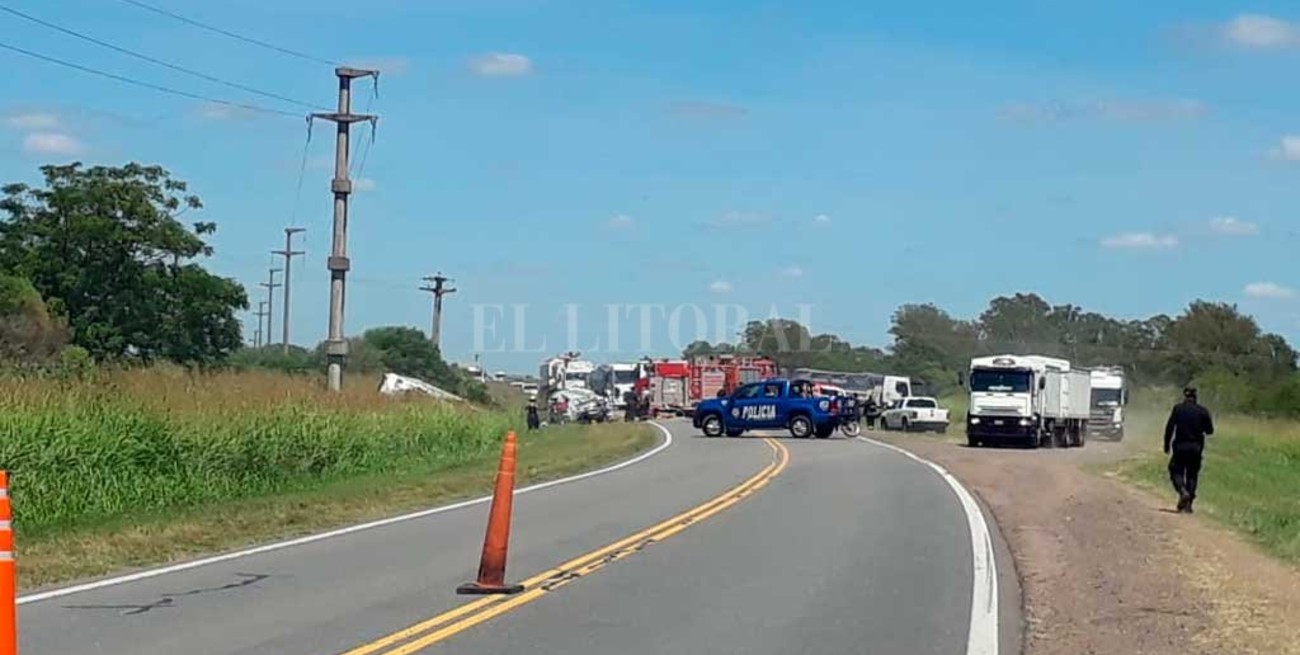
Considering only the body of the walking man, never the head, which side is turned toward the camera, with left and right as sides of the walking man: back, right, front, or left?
back

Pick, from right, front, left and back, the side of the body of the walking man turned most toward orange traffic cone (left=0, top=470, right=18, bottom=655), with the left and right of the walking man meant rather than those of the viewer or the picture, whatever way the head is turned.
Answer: back

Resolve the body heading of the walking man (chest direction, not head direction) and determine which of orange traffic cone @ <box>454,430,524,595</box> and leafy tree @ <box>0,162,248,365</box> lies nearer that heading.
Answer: the leafy tree

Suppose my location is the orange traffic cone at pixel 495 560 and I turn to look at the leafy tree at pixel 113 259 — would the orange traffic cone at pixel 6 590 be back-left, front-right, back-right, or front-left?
back-left

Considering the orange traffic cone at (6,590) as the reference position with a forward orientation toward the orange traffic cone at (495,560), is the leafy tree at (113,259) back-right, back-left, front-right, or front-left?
front-left

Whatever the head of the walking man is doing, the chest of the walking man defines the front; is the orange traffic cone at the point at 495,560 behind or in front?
behind

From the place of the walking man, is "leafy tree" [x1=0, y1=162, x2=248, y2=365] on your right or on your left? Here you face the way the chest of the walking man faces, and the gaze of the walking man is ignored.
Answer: on your left
